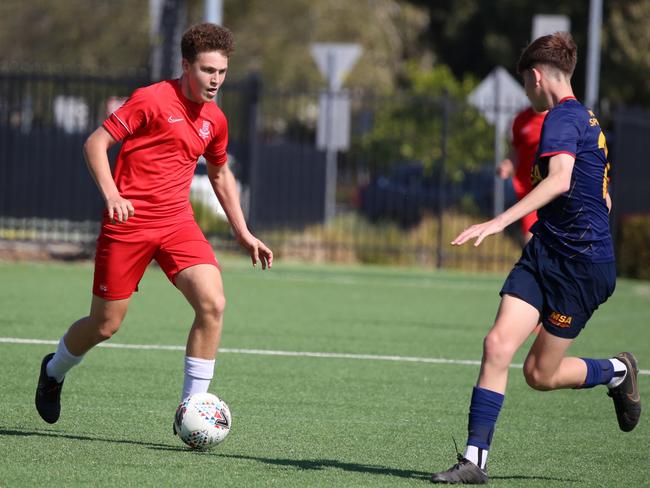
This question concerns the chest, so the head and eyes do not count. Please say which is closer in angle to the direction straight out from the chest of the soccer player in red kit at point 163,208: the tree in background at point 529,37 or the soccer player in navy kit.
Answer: the soccer player in navy kit

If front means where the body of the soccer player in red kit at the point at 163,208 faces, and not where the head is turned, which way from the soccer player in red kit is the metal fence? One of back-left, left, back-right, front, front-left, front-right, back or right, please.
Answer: back-left

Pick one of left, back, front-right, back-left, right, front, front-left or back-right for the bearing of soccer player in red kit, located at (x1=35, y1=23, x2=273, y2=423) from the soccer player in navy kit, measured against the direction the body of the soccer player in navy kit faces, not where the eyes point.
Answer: front

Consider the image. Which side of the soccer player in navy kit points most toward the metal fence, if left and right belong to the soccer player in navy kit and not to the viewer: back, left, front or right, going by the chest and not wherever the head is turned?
right

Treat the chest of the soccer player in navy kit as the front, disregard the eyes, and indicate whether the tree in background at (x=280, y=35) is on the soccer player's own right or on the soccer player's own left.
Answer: on the soccer player's own right

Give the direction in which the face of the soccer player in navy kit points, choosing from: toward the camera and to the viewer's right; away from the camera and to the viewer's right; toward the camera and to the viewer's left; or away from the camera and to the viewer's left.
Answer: away from the camera and to the viewer's left

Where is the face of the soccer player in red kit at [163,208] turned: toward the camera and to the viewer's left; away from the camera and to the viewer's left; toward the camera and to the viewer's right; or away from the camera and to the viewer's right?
toward the camera and to the viewer's right

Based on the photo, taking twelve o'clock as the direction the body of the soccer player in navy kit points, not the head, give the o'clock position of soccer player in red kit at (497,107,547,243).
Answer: The soccer player in red kit is roughly at 3 o'clock from the soccer player in navy kit.

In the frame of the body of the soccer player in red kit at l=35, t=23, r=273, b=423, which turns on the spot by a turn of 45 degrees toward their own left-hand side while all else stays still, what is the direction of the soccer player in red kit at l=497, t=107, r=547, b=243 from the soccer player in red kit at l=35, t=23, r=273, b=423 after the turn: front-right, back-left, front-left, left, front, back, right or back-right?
front-left

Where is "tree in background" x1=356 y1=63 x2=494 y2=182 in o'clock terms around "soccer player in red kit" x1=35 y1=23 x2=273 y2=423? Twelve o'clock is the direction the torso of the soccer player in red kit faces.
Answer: The tree in background is roughly at 8 o'clock from the soccer player in red kit.

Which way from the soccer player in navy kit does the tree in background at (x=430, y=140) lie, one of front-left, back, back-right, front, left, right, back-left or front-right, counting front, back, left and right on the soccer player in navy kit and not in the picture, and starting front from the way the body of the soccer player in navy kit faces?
right

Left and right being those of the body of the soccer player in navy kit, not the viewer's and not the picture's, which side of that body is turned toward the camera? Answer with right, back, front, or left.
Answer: left
